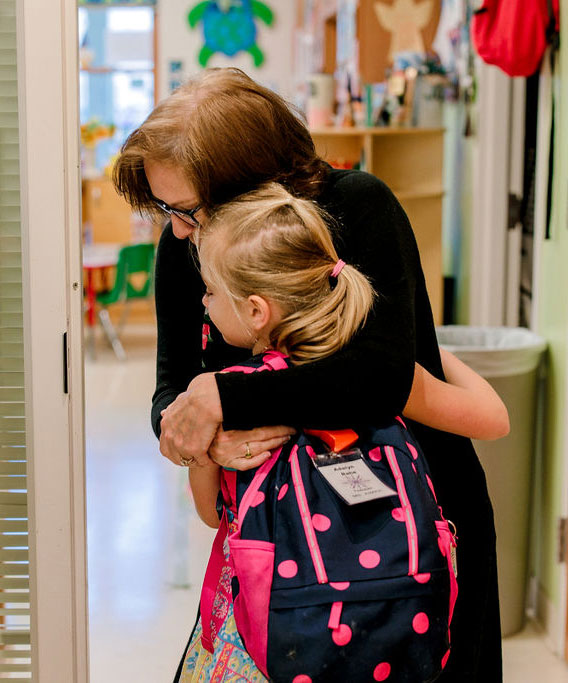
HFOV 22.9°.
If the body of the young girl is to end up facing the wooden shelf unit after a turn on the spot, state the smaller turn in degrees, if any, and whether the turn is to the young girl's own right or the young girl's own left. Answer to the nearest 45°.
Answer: approximately 45° to the young girl's own right

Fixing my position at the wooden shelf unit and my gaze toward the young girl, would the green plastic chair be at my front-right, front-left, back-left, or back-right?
back-right

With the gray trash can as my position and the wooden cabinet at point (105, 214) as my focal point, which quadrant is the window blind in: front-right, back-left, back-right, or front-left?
back-left

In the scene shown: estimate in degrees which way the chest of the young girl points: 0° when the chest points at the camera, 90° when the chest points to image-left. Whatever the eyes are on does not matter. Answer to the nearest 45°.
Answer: approximately 135°

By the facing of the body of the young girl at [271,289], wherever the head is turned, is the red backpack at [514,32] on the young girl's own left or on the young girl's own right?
on the young girl's own right
